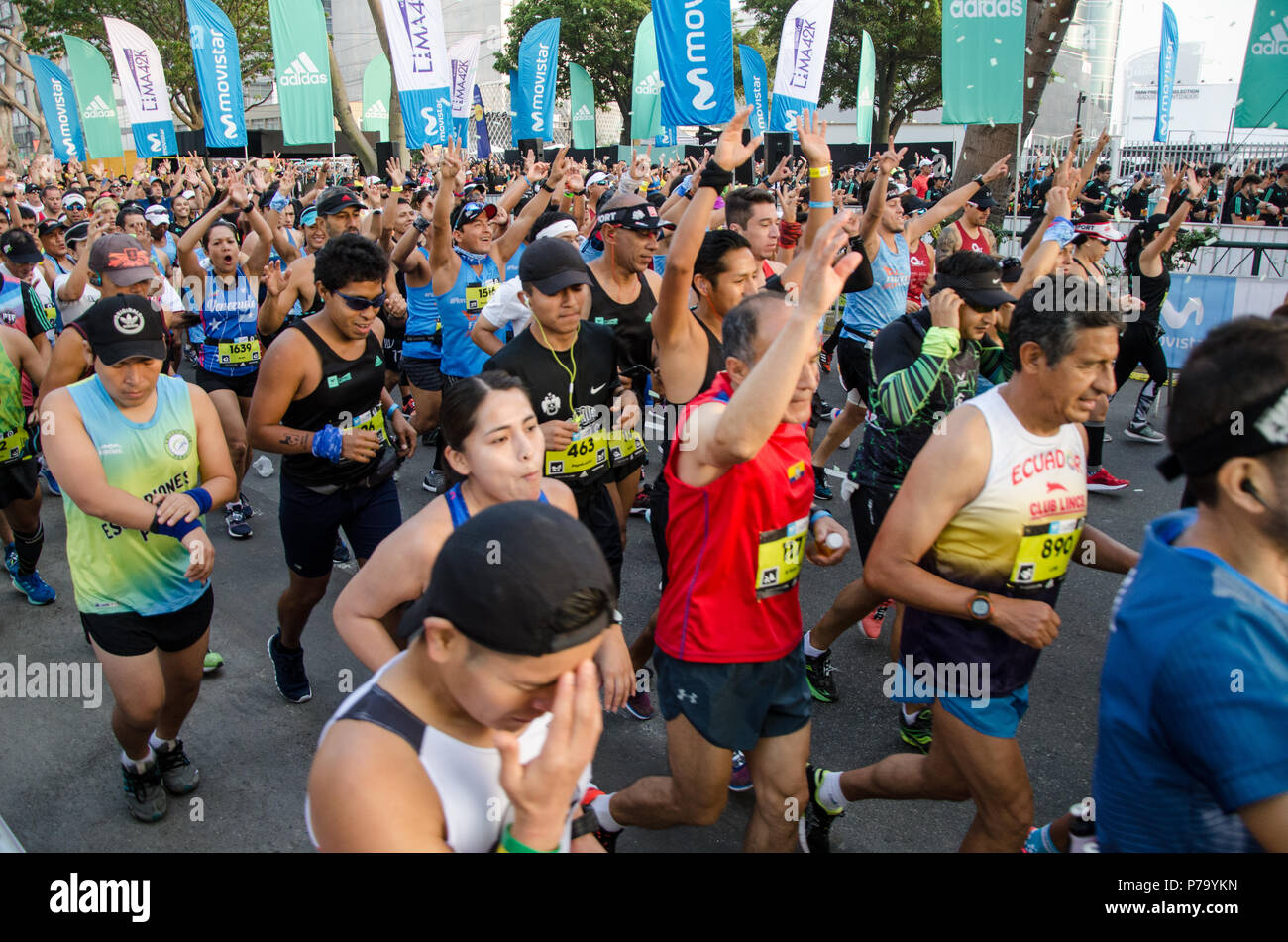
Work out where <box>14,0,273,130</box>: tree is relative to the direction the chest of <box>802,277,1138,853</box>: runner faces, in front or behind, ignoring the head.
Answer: behind

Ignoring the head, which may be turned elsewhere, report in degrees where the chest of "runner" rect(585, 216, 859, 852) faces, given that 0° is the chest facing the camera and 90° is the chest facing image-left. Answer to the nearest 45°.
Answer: approximately 315°

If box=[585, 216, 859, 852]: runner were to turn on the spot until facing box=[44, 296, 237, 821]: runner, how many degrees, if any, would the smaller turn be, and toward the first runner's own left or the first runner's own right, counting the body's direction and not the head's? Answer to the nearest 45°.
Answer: approximately 135° to the first runner's own right

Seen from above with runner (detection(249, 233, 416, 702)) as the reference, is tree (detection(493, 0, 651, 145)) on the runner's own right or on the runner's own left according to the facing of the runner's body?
on the runner's own left
